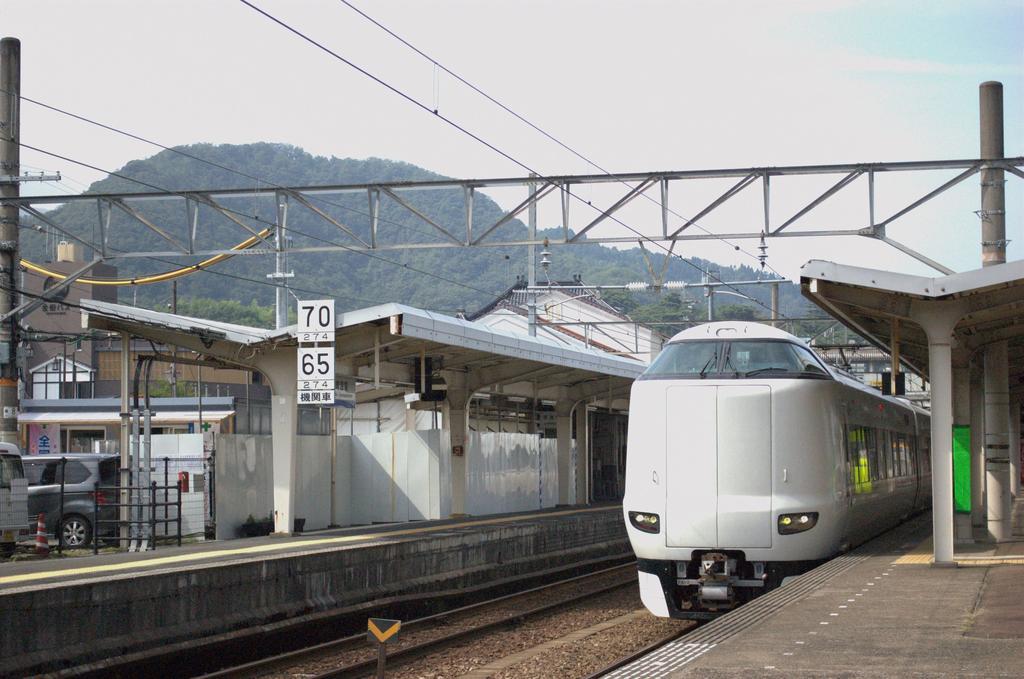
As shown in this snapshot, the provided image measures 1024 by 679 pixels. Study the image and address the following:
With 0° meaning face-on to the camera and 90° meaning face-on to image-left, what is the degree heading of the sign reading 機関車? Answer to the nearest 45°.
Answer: approximately 0°

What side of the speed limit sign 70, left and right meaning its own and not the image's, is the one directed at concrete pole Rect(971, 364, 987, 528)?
left

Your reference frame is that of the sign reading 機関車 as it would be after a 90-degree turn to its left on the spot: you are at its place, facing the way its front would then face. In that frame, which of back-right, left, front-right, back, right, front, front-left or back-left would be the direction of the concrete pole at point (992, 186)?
front

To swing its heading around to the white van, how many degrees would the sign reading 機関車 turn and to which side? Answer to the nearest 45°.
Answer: approximately 135° to its right

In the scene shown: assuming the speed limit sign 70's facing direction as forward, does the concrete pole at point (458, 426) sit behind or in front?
behind

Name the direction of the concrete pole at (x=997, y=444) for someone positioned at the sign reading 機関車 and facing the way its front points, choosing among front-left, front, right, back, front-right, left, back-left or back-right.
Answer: left

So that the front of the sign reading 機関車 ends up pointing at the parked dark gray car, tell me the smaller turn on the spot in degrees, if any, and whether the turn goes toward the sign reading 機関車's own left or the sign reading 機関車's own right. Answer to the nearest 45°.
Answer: approximately 135° to the sign reading 機関車's own right

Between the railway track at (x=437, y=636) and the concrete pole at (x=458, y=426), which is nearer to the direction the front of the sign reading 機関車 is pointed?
the railway track

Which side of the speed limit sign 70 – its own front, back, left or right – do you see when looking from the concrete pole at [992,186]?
left

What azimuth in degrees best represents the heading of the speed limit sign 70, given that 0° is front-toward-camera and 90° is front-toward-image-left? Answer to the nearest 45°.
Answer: approximately 0°

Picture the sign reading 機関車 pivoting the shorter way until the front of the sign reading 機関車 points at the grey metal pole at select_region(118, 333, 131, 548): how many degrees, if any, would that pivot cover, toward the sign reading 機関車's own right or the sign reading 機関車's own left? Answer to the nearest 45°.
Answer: approximately 135° to the sign reading 機関車's own right

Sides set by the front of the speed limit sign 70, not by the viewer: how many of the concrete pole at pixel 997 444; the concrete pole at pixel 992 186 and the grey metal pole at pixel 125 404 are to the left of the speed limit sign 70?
2
